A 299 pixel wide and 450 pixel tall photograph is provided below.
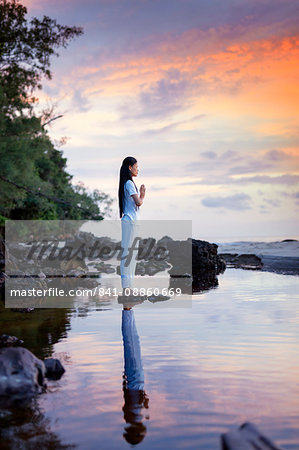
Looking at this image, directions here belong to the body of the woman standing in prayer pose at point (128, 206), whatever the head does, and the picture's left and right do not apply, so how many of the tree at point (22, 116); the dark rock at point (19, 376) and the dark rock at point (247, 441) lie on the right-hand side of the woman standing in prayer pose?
2

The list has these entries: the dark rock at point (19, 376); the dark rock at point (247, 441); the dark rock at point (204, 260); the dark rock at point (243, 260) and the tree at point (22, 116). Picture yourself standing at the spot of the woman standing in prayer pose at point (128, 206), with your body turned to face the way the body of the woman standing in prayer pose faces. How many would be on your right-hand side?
2

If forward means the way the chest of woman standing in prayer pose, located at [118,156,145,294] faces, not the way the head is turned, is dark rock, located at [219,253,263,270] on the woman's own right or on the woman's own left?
on the woman's own left

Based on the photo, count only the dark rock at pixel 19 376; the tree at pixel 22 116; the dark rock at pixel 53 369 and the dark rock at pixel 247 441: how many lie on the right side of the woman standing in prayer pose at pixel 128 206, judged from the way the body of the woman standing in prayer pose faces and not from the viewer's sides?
3

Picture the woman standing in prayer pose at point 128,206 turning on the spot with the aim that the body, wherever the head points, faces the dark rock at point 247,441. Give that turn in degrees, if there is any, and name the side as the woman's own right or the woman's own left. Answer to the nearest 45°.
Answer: approximately 90° to the woman's own right

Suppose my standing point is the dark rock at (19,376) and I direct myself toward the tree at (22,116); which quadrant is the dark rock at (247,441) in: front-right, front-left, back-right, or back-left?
back-right

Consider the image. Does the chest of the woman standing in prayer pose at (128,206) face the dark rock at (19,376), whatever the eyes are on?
no

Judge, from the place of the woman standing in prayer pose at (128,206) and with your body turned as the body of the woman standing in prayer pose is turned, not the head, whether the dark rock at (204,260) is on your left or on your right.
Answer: on your left

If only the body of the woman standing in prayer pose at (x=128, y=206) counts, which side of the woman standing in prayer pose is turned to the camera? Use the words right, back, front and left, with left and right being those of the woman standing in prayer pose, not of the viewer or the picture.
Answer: right

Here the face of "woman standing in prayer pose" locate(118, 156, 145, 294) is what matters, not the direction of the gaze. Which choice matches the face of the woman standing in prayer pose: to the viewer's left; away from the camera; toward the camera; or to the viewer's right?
to the viewer's right

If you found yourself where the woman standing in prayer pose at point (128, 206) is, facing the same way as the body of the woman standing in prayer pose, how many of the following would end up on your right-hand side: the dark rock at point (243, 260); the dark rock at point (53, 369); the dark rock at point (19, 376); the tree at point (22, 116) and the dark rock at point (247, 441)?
3
